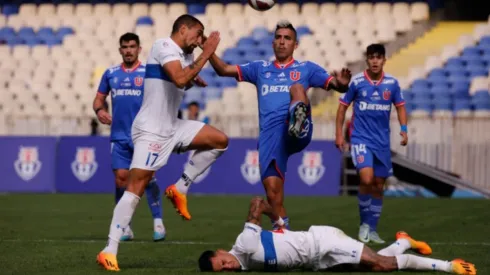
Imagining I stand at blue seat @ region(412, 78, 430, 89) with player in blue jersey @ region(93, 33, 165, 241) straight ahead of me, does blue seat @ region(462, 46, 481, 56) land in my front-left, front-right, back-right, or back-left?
back-left

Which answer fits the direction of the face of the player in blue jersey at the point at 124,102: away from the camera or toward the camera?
toward the camera

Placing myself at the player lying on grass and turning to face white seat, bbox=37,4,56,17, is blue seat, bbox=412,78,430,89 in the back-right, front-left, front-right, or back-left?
front-right

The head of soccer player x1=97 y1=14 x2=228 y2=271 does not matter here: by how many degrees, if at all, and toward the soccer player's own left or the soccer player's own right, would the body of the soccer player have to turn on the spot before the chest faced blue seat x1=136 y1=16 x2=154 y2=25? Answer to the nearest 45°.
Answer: approximately 90° to the soccer player's own left

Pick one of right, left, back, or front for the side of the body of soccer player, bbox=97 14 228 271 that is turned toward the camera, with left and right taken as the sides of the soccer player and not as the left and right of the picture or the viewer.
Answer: right

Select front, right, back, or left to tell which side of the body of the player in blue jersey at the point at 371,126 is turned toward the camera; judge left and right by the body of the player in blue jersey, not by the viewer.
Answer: front

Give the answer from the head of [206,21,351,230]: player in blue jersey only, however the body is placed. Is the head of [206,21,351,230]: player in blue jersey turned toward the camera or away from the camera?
toward the camera

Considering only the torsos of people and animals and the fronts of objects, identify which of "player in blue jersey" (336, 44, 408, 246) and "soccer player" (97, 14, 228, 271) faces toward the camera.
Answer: the player in blue jersey

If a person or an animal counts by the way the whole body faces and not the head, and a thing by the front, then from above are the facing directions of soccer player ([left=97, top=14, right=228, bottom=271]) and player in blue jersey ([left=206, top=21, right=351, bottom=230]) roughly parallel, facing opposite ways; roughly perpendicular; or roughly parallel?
roughly perpendicular

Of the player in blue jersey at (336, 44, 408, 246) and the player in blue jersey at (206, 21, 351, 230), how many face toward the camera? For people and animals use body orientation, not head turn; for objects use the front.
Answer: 2

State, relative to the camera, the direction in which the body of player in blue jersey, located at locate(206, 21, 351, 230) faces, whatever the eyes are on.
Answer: toward the camera

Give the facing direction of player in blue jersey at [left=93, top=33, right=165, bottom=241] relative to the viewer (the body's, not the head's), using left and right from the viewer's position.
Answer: facing the viewer

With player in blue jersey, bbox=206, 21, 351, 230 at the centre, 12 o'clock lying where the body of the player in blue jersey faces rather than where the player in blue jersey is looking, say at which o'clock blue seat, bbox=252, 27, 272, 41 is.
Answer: The blue seat is roughly at 6 o'clock from the player in blue jersey.

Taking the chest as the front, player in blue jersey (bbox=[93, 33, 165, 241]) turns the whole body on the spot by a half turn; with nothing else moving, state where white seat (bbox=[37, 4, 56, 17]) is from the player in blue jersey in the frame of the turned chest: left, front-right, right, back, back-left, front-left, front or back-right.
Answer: front

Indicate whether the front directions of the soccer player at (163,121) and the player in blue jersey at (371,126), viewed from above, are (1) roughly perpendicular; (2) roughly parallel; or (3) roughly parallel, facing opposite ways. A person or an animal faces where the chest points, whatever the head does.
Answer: roughly perpendicular

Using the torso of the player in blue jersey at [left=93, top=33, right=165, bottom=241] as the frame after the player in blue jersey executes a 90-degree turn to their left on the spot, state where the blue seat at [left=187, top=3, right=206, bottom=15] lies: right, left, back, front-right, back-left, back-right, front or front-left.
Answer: left
